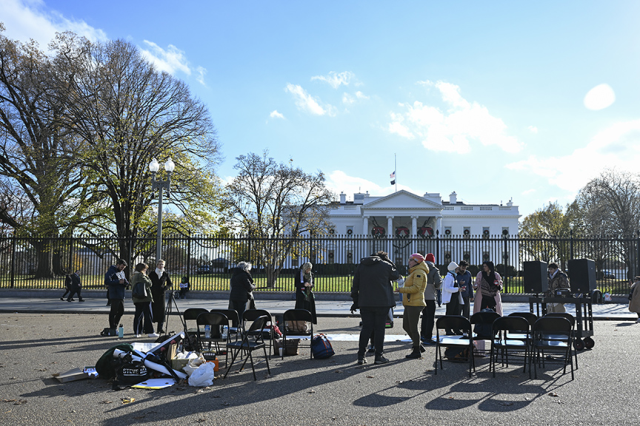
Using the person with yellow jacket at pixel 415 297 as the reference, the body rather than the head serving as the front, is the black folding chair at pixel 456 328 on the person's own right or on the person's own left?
on the person's own left

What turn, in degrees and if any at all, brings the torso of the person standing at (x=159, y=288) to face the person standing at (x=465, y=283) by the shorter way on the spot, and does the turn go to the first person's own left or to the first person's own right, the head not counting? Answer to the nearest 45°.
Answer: approximately 90° to the first person's own left

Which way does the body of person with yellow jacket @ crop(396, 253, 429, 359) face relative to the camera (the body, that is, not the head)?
to the viewer's left

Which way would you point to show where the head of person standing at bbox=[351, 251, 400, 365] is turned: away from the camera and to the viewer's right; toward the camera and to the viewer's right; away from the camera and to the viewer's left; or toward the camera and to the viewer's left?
away from the camera and to the viewer's right
